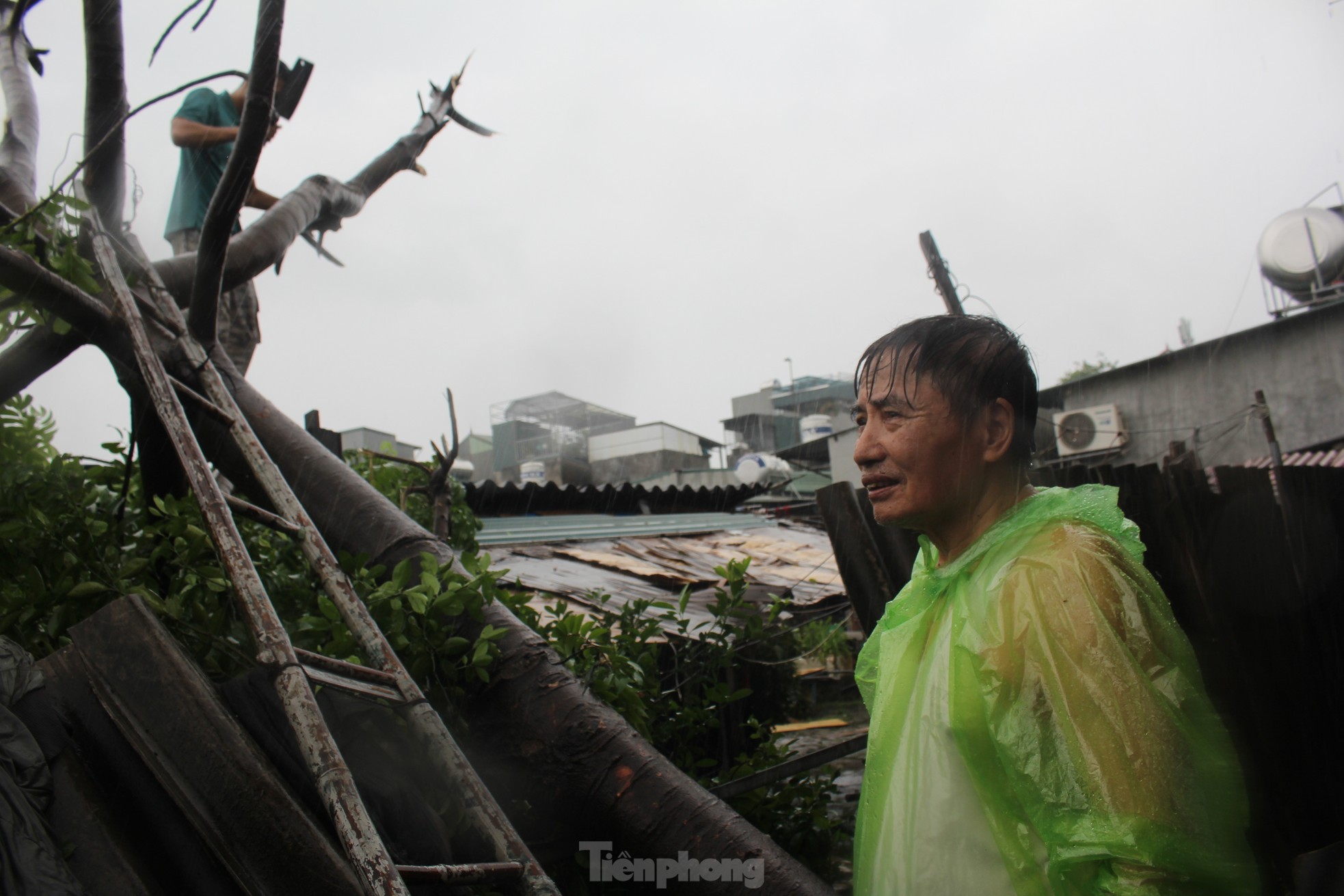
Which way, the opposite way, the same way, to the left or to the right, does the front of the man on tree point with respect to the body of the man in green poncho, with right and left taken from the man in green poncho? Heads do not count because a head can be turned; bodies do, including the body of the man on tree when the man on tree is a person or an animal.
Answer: the opposite way

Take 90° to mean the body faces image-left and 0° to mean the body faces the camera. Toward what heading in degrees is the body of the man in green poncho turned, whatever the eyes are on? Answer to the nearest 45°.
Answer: approximately 45°

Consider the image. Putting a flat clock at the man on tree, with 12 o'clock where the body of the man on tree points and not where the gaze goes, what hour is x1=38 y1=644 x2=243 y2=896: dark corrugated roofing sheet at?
The dark corrugated roofing sheet is roughly at 3 o'clock from the man on tree.

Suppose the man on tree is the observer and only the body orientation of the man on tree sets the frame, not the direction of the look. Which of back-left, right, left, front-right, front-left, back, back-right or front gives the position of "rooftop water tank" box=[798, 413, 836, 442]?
front-left

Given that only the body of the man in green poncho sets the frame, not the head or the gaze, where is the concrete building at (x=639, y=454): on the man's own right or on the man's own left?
on the man's own right

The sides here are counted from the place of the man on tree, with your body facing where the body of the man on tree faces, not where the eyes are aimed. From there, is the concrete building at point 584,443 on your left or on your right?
on your left

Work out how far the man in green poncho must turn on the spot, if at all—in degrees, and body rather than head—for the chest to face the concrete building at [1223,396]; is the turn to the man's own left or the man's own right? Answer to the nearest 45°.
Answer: approximately 135° to the man's own right

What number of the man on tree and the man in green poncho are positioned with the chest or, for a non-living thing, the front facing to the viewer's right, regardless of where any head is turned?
1

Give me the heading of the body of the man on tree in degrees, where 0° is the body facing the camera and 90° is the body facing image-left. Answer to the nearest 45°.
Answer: approximately 270°

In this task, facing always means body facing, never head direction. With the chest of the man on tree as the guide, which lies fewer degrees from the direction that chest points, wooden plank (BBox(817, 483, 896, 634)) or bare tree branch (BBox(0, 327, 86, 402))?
the wooden plank
